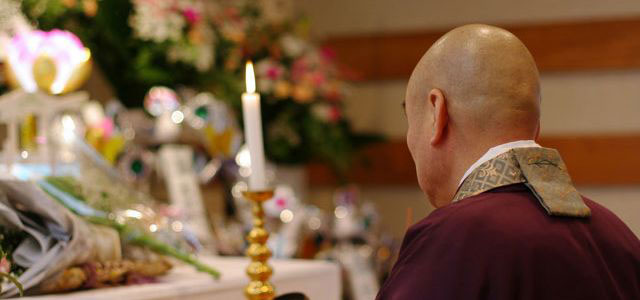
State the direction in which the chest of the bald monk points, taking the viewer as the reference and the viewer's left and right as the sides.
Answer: facing away from the viewer and to the left of the viewer

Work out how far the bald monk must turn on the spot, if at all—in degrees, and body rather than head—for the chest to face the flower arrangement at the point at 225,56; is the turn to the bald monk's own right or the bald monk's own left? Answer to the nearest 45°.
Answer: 0° — they already face it

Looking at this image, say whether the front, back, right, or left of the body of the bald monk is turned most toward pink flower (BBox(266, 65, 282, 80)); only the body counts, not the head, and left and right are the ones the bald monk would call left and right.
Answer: front

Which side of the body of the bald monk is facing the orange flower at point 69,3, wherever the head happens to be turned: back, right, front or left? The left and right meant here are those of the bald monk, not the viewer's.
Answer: front

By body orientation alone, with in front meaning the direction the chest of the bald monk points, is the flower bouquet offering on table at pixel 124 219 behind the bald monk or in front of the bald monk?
in front

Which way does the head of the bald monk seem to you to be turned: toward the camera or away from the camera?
away from the camera
